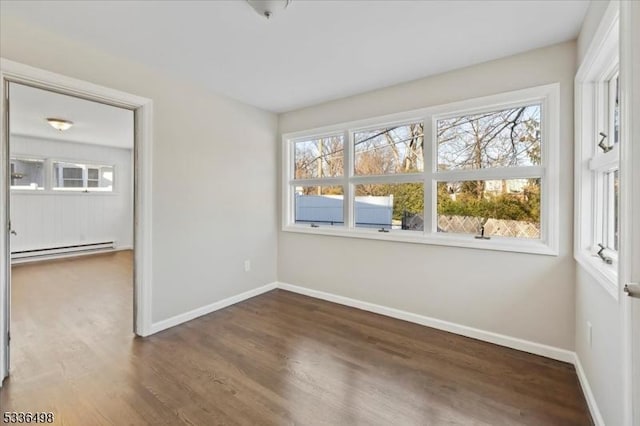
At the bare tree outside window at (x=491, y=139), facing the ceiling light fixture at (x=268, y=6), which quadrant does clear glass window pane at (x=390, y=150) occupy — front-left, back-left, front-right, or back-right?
front-right

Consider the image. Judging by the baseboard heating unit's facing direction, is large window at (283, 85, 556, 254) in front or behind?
in front

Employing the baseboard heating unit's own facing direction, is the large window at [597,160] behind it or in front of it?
in front

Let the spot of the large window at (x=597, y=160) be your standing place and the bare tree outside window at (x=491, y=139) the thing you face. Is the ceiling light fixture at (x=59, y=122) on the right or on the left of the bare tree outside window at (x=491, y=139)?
left

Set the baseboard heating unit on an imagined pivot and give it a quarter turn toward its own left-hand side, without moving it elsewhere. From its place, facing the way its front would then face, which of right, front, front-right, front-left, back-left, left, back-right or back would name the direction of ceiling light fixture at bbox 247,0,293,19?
right

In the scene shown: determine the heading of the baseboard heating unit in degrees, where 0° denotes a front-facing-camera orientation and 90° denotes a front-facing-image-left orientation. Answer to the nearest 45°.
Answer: approximately 0°
